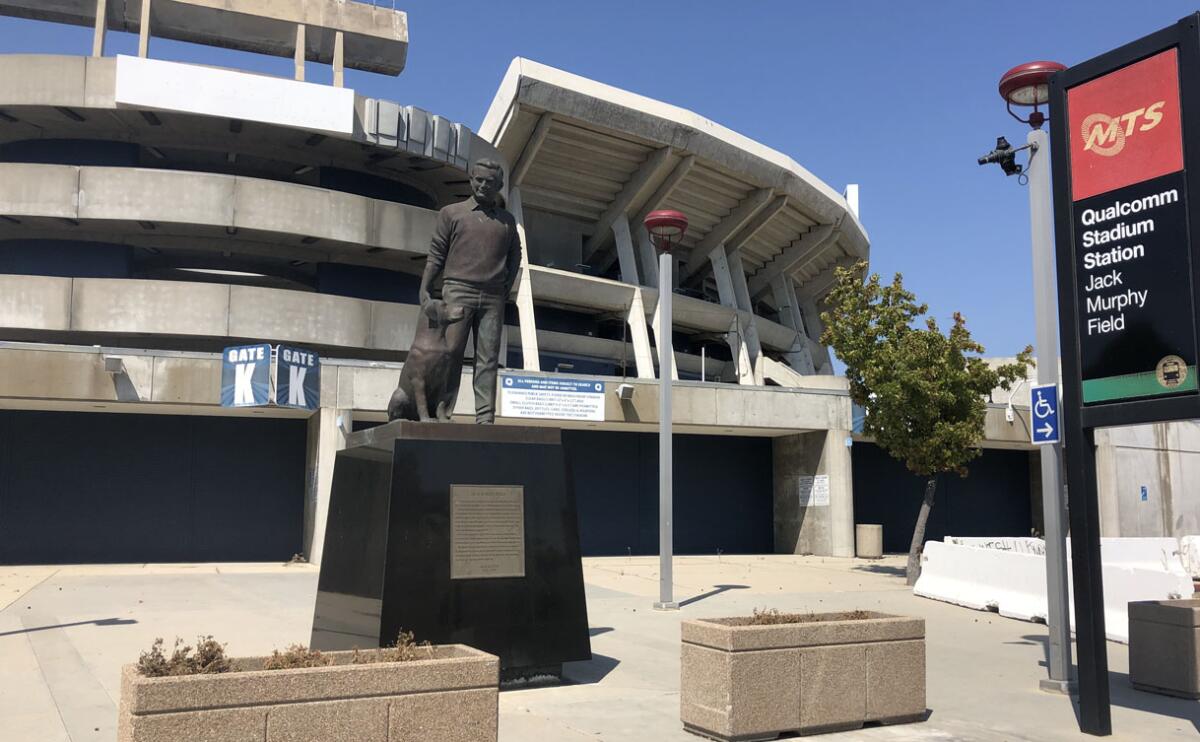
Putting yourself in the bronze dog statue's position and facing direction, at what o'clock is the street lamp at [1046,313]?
The street lamp is roughly at 11 o'clock from the bronze dog statue.

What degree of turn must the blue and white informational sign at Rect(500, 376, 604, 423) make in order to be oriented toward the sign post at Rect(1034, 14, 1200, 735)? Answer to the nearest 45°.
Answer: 0° — it already faces it

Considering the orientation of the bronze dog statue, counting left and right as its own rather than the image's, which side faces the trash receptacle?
left

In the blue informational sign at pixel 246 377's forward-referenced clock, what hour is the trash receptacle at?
The trash receptacle is roughly at 9 o'clock from the blue informational sign.

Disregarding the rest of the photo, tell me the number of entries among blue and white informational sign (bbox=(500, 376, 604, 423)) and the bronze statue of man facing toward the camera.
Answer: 2

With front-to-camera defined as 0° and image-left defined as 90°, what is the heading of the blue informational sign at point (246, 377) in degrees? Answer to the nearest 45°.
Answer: approximately 0°

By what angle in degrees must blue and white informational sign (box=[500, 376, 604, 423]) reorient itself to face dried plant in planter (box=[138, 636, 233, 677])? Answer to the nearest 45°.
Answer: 0° — it already faces it

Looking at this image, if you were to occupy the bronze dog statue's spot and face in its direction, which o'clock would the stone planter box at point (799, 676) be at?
The stone planter box is roughly at 12 o'clock from the bronze dog statue.
